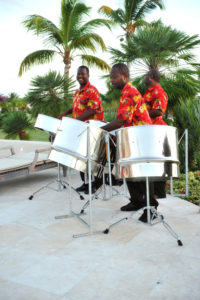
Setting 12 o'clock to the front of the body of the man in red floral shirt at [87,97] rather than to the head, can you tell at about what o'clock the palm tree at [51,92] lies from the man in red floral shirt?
The palm tree is roughly at 4 o'clock from the man in red floral shirt.

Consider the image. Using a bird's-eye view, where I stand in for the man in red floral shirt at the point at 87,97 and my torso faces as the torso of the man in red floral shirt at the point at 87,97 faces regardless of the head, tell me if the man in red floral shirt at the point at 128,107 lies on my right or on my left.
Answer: on my left

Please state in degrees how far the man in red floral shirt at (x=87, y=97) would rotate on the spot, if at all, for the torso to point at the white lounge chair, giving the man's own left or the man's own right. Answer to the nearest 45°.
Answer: approximately 90° to the man's own right

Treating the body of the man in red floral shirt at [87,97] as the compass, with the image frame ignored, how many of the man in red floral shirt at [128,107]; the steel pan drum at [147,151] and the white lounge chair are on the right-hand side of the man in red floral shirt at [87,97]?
1

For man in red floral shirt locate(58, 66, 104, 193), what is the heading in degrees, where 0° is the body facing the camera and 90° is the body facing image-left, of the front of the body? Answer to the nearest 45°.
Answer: approximately 45°

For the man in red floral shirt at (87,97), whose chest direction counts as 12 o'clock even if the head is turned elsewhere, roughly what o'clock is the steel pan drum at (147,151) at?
The steel pan drum is roughly at 10 o'clock from the man in red floral shirt.

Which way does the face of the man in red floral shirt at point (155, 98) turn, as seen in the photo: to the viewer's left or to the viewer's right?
to the viewer's left

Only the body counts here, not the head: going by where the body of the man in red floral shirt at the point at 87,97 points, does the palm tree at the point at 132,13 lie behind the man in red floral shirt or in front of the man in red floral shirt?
behind

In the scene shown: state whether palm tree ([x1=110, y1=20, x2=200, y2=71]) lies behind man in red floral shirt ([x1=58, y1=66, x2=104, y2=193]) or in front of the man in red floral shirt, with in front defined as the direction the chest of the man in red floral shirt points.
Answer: behind
